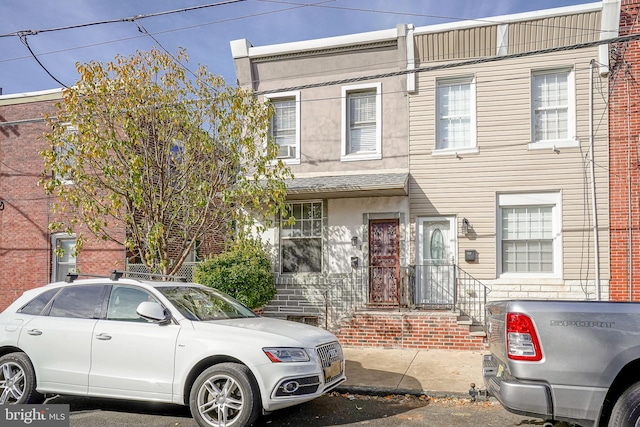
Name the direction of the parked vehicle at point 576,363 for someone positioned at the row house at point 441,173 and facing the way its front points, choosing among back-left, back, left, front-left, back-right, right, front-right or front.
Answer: front

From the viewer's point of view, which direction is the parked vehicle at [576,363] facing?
to the viewer's right

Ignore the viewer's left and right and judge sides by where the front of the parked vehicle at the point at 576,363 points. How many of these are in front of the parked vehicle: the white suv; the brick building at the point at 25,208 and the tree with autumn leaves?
0

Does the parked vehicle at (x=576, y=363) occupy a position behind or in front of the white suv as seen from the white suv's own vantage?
in front

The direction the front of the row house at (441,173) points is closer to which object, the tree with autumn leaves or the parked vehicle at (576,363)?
the parked vehicle

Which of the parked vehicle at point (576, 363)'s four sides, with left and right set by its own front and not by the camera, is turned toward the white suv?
back

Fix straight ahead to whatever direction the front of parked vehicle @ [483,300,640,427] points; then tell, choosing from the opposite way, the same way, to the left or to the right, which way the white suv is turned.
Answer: the same way

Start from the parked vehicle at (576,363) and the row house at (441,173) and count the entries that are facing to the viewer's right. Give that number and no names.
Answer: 1

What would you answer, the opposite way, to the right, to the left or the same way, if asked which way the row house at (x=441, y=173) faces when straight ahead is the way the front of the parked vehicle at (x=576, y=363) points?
to the right

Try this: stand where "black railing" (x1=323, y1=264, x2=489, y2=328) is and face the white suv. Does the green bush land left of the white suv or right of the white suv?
right

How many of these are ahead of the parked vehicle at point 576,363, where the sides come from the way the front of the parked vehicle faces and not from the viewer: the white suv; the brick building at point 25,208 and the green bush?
0

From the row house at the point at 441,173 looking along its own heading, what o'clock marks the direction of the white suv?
The white suv is roughly at 1 o'clock from the row house.

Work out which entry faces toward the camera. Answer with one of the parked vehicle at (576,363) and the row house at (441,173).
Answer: the row house

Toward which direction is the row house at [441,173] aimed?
toward the camera

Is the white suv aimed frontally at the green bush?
no

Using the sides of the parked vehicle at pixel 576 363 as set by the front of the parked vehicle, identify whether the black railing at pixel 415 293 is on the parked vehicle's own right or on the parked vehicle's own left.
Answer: on the parked vehicle's own left

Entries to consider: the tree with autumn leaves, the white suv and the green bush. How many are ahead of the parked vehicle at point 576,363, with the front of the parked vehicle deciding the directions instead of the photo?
0
